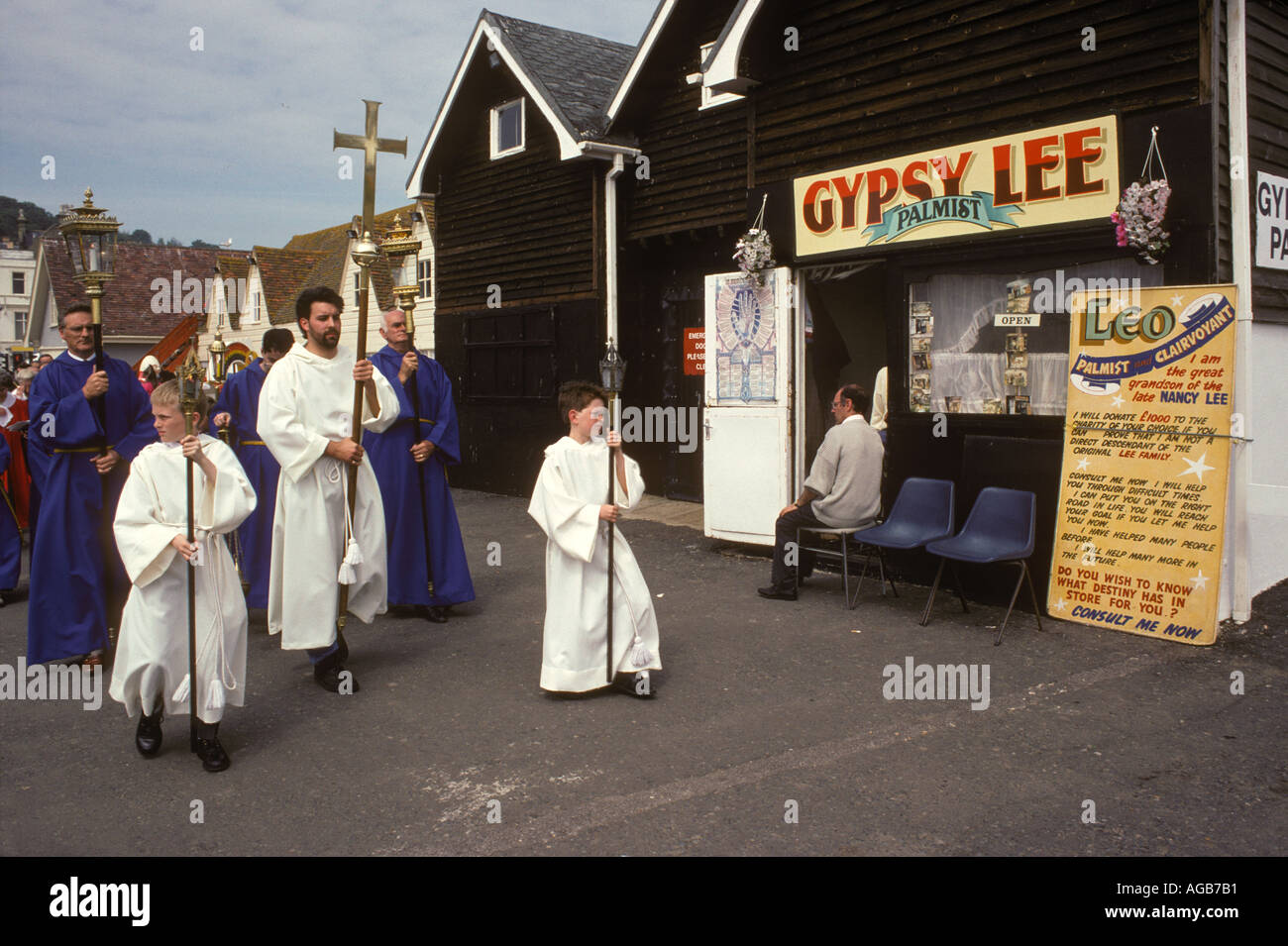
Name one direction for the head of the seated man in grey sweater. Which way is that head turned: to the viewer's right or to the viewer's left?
to the viewer's left

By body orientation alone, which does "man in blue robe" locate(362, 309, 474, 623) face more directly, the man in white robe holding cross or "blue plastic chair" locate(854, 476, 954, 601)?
the man in white robe holding cross

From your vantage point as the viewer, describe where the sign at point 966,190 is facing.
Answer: facing the viewer and to the left of the viewer

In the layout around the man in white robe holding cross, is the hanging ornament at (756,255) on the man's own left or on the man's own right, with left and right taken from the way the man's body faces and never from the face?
on the man's own left

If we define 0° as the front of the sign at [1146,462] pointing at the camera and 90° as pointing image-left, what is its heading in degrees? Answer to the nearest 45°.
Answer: approximately 45°

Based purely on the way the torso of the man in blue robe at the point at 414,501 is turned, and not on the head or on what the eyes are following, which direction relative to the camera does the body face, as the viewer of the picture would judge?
toward the camera

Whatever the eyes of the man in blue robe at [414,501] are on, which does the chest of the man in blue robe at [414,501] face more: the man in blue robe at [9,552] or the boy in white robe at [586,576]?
the boy in white robe

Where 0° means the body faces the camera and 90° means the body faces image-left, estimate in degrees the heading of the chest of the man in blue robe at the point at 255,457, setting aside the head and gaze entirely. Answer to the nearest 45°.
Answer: approximately 45°

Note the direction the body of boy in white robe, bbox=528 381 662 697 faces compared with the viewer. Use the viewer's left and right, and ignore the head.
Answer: facing the viewer and to the right of the viewer
